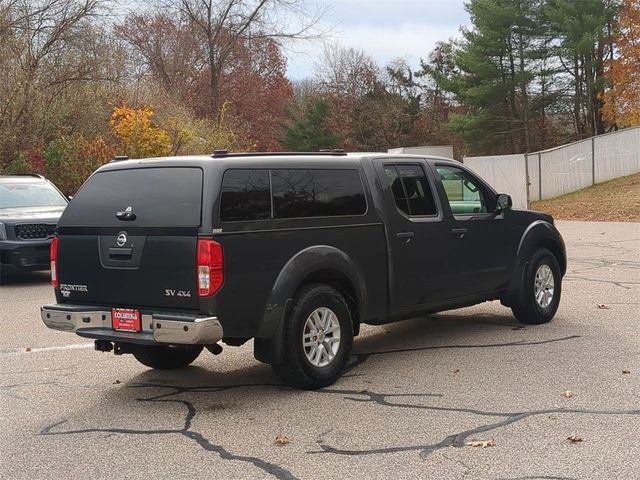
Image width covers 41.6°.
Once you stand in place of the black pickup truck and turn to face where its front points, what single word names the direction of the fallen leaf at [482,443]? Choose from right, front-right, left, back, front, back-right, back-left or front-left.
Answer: right

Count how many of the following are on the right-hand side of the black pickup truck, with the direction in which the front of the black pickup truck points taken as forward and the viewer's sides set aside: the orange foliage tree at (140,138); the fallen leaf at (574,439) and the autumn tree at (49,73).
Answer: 1

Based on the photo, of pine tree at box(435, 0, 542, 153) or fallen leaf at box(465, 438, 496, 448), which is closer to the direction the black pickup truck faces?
the pine tree

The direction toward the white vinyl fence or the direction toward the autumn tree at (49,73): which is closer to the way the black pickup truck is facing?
the white vinyl fence

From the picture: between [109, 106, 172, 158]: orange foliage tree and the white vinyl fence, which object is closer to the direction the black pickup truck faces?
the white vinyl fence

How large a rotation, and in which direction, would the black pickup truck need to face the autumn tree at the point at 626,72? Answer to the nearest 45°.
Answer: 0° — it already faces it

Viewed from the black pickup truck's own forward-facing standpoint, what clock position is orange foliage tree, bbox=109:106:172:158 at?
The orange foliage tree is roughly at 10 o'clock from the black pickup truck.

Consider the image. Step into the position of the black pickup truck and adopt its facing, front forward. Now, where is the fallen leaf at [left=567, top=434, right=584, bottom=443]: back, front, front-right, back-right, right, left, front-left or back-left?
right

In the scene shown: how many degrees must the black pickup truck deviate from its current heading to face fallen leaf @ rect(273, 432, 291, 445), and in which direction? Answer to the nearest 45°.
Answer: approximately 135° to its right

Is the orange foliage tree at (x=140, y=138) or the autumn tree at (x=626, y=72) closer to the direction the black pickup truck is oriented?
the autumn tree

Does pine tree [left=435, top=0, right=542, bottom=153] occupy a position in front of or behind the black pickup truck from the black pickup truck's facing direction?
in front

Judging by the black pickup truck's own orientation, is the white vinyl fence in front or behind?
in front

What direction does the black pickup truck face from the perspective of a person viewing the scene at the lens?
facing away from the viewer and to the right of the viewer

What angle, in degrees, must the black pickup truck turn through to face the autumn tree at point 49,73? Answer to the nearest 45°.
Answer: approximately 45° to its left

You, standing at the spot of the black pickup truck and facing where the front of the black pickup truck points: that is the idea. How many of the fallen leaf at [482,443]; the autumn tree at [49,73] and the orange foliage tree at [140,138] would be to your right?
1

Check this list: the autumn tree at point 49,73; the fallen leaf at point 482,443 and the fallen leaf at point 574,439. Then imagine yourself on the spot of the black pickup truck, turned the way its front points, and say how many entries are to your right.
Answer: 2

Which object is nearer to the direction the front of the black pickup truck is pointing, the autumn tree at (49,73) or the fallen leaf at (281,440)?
the autumn tree
